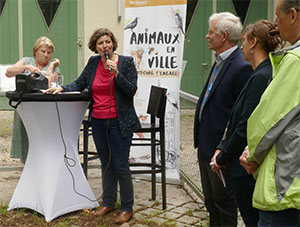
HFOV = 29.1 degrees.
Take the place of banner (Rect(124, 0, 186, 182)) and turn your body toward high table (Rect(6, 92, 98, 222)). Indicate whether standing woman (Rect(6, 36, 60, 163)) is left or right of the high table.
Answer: right

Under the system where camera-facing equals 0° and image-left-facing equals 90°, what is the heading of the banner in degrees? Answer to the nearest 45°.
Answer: approximately 0°

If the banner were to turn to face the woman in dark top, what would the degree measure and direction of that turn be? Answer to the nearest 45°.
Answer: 0° — it already faces them

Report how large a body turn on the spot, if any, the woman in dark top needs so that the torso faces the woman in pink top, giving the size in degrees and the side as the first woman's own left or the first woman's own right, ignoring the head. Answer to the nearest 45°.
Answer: approximately 45° to the first woman's own right

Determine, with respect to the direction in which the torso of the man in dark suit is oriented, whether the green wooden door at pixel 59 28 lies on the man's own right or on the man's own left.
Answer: on the man's own right

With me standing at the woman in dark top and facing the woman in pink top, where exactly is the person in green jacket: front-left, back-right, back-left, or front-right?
back-left

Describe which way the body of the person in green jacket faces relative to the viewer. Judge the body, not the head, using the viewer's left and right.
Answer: facing to the left of the viewer
